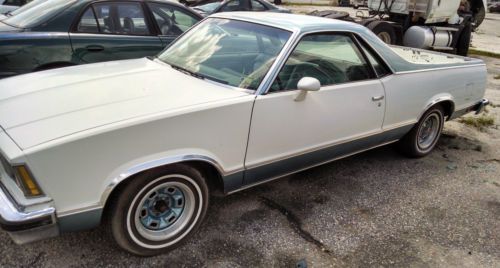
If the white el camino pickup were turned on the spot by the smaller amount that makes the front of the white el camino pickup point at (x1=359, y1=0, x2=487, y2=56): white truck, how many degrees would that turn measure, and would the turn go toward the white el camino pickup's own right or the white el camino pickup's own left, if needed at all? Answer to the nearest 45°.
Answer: approximately 180°

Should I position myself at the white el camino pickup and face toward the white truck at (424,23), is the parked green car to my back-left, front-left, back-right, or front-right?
front-left

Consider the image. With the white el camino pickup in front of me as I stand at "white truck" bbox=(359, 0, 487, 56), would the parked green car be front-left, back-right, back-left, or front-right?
front-right

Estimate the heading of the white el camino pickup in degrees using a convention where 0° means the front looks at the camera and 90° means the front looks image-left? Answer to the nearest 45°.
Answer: approximately 45°

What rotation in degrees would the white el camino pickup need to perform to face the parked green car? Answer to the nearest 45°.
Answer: approximately 90° to its right
